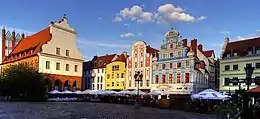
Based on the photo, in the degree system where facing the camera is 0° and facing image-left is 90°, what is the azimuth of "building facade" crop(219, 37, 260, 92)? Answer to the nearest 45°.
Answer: approximately 45°
